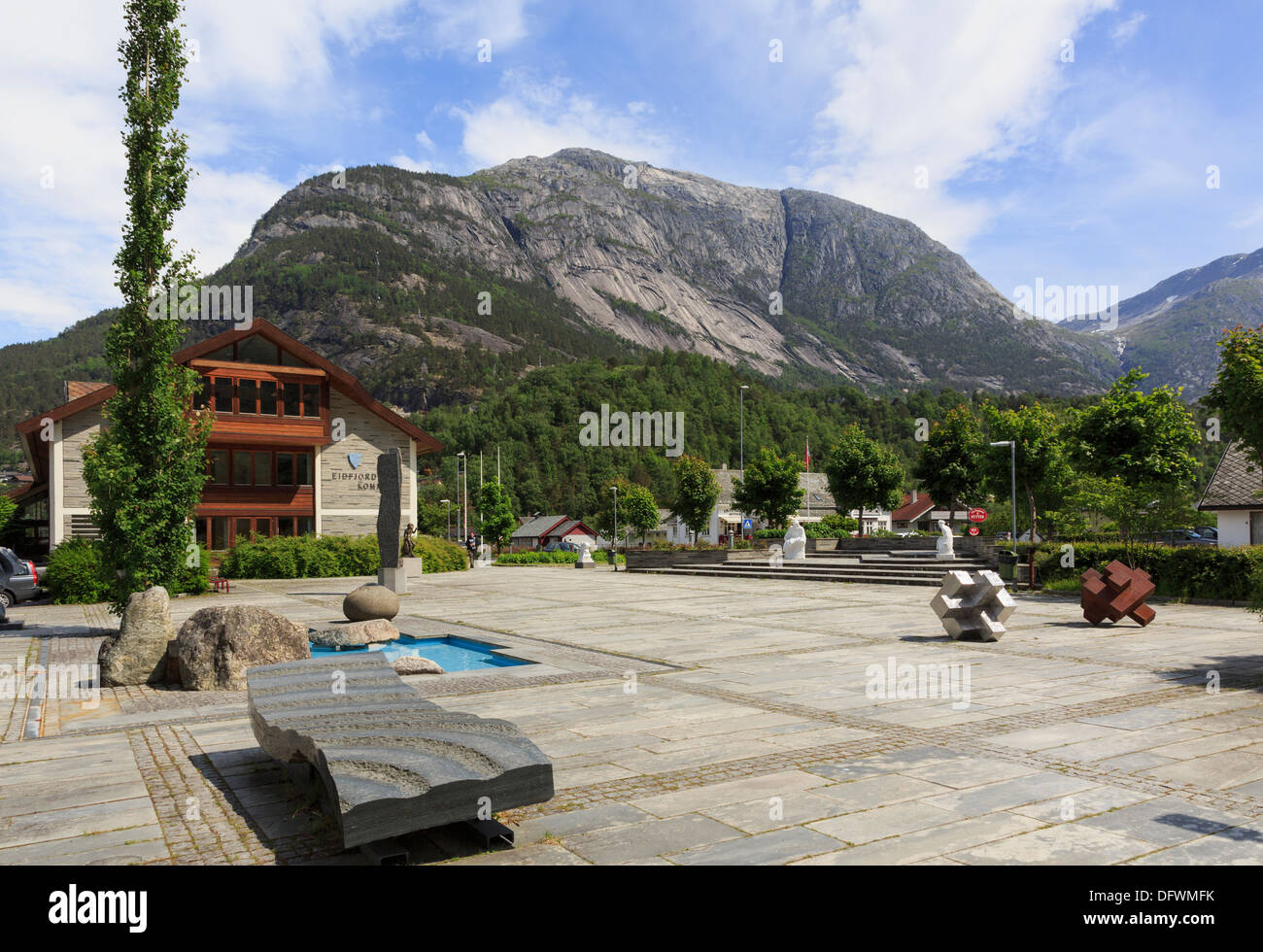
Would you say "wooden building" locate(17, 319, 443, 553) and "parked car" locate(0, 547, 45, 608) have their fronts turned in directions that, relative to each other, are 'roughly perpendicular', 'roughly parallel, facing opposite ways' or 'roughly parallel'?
roughly perpendicular

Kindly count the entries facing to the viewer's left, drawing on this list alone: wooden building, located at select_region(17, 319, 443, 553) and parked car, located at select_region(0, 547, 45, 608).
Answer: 1

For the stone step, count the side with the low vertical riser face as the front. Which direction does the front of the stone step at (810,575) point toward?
toward the camera

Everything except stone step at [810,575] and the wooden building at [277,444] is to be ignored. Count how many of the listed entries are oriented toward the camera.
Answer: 2

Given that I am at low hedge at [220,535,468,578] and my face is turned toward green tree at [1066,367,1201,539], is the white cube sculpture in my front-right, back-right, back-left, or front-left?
front-right

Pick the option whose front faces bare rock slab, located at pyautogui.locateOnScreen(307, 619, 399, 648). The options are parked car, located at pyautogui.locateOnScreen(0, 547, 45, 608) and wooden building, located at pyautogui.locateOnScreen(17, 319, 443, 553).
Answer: the wooden building

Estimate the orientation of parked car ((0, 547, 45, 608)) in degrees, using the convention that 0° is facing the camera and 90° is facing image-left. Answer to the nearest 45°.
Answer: approximately 90°

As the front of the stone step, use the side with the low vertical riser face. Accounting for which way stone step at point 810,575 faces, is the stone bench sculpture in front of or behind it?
in front

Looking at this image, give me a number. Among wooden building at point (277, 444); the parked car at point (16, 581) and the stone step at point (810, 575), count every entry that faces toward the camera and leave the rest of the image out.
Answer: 2

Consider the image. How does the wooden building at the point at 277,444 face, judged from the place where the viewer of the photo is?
facing the viewer

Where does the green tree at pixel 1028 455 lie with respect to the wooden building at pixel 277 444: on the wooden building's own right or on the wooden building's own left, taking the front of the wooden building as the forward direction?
on the wooden building's own left
